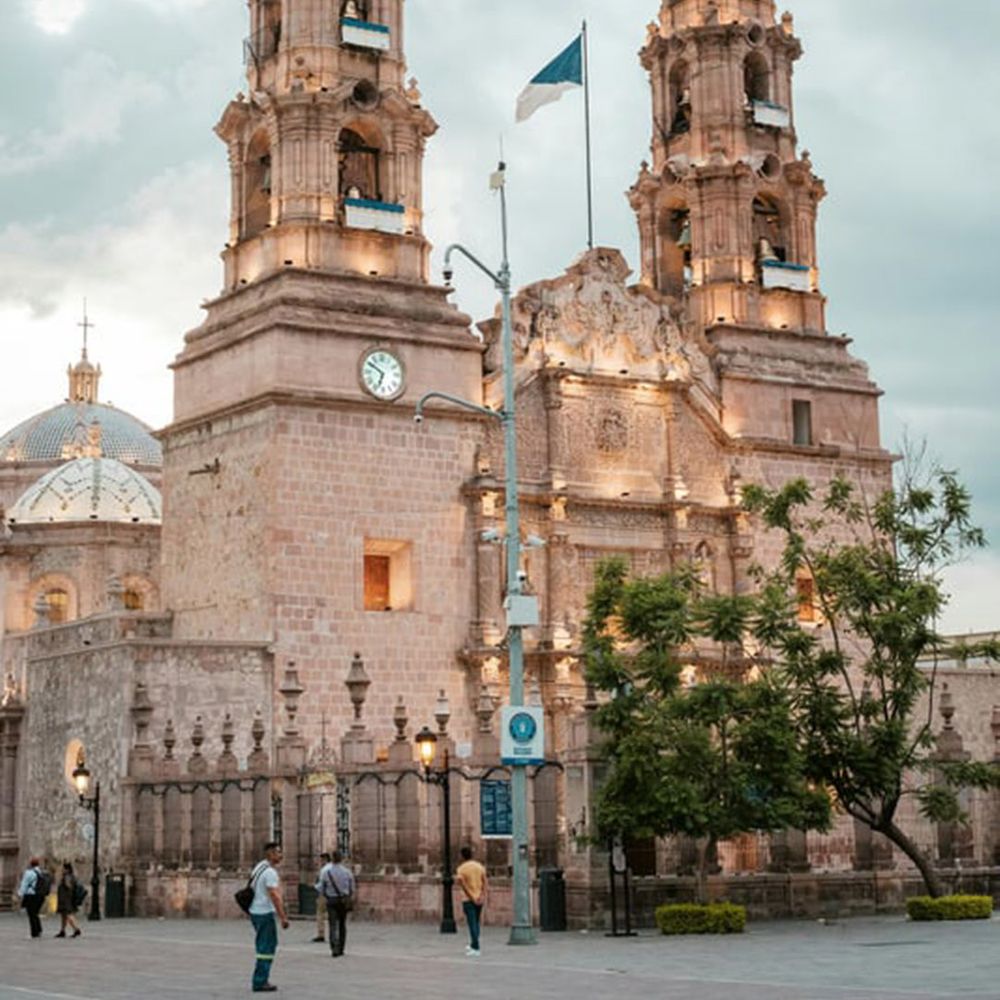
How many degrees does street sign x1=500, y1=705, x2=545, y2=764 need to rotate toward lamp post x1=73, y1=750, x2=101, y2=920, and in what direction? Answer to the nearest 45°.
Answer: approximately 135° to its right

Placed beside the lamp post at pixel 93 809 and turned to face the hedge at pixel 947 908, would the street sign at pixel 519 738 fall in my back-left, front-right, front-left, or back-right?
front-right

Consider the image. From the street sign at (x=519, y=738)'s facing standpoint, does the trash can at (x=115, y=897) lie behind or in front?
behind

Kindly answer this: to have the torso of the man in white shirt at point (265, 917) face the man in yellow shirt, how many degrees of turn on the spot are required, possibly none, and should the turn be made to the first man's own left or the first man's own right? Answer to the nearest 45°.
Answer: approximately 45° to the first man's own left

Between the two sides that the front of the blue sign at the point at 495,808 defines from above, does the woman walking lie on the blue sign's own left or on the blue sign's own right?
on the blue sign's own right

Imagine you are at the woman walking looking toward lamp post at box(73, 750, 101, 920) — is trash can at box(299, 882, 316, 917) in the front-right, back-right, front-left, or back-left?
front-right

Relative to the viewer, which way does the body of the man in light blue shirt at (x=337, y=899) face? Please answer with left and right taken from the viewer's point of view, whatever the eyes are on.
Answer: facing away from the viewer

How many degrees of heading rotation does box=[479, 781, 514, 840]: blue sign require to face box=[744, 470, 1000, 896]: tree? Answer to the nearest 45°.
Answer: approximately 90° to its left

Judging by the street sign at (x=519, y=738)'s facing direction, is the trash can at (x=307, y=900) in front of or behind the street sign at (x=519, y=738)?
behind

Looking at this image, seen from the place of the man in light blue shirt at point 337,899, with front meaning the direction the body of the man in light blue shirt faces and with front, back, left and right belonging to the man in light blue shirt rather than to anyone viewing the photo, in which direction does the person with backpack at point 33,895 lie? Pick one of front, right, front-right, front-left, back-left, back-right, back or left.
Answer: front-left

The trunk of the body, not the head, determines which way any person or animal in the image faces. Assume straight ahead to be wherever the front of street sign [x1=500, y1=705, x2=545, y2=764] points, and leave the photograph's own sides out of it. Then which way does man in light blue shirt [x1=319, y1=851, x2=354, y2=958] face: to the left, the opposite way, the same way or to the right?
the opposite way

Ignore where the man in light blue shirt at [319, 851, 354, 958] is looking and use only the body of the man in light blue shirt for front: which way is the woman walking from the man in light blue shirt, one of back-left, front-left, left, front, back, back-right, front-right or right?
front-left

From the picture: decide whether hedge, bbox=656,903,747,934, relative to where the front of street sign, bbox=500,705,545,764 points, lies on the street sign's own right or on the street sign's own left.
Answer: on the street sign's own left

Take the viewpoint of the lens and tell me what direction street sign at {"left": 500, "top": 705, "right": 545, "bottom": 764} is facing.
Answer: facing the viewer

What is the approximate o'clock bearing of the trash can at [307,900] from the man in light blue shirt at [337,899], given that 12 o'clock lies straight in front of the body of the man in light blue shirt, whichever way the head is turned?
The trash can is roughly at 12 o'clock from the man in light blue shirt.
